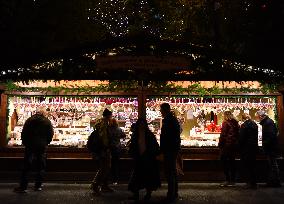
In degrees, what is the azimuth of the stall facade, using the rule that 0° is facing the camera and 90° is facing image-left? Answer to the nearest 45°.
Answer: approximately 0°

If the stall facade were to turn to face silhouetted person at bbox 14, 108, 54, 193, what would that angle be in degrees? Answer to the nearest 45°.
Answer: approximately 45° to its right

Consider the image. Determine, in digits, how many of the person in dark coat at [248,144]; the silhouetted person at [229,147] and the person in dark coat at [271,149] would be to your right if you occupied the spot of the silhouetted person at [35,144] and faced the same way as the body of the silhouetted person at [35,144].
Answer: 3

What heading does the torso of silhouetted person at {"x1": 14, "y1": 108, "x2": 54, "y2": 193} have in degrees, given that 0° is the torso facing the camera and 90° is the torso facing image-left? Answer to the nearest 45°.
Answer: approximately 180°

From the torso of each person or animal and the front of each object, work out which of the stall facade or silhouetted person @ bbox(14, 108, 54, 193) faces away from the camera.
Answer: the silhouetted person

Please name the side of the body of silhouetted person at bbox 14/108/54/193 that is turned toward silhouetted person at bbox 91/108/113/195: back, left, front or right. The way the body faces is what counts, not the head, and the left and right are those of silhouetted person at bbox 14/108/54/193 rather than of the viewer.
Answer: right

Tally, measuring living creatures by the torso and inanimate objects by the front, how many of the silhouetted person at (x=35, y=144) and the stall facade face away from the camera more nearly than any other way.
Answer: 1

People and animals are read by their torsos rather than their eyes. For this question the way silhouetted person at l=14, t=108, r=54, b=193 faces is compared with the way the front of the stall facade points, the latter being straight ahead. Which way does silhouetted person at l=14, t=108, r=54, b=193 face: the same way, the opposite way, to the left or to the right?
the opposite way

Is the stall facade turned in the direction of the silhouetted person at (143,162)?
yes

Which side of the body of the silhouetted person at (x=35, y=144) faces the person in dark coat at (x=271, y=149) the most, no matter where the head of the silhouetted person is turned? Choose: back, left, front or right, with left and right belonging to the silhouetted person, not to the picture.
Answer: right

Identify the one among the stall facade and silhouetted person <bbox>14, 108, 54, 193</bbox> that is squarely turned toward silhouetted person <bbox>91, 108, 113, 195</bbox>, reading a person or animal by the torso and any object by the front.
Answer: the stall facade

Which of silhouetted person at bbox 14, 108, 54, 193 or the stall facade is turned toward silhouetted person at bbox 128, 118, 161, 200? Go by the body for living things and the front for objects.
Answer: the stall facade

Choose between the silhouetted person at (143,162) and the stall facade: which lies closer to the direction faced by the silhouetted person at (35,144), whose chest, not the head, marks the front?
the stall facade
